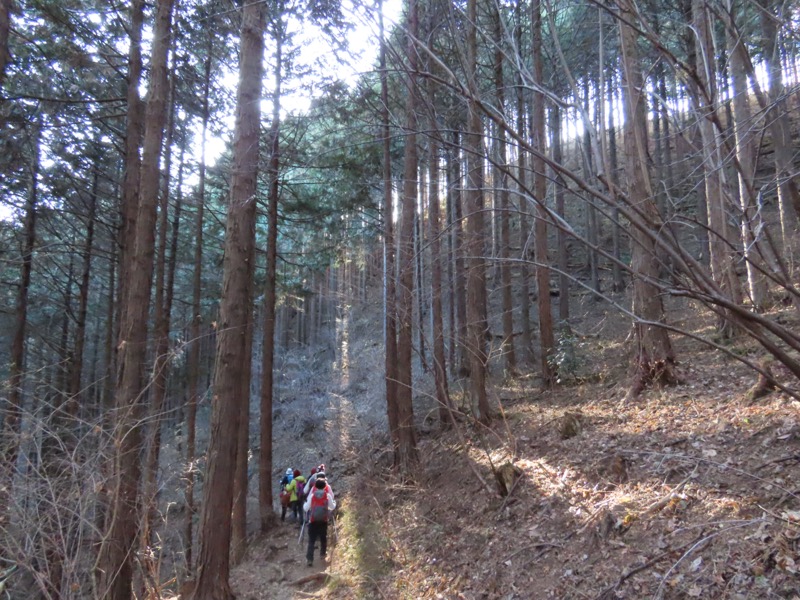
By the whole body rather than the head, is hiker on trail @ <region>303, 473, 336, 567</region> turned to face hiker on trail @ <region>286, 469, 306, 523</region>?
yes

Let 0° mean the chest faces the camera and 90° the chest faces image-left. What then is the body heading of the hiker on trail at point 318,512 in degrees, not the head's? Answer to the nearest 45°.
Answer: approximately 180°
